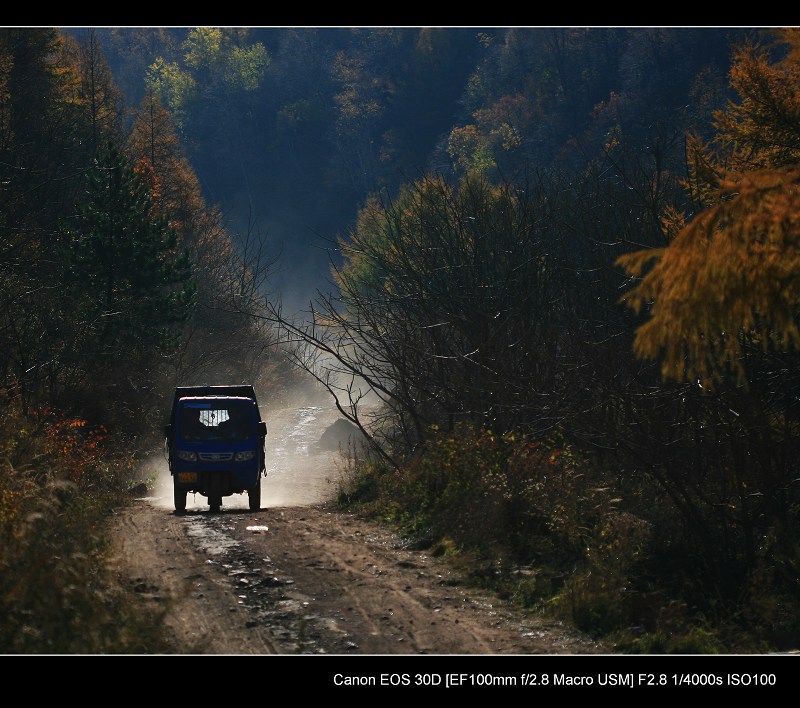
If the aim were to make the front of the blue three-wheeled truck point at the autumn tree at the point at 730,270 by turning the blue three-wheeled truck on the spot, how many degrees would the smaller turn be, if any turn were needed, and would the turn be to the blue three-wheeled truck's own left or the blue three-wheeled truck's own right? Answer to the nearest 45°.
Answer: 0° — it already faces it

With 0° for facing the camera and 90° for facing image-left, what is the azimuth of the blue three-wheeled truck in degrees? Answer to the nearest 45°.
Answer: approximately 0°

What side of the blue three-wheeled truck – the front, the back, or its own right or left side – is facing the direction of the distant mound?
back

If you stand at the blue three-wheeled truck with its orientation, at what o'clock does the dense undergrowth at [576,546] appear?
The dense undergrowth is roughly at 11 o'clock from the blue three-wheeled truck.
